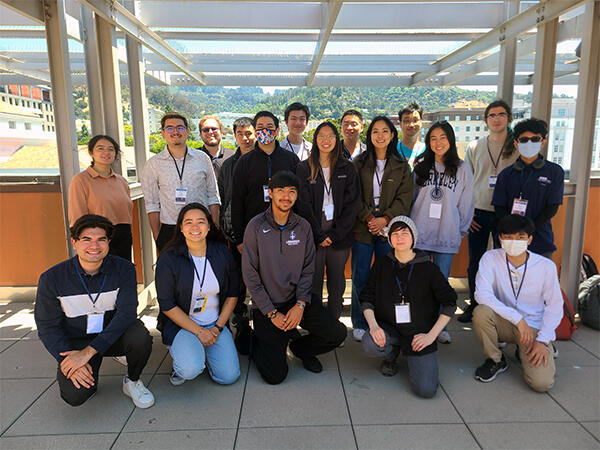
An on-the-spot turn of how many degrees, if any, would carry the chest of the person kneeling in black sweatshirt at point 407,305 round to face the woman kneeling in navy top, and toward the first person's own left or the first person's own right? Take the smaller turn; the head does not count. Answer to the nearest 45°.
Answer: approximately 90° to the first person's own right

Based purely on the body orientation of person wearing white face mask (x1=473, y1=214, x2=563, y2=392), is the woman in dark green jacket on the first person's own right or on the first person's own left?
on the first person's own right

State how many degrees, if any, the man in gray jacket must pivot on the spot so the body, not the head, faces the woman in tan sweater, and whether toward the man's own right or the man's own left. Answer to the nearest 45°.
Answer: approximately 90° to the man's own right

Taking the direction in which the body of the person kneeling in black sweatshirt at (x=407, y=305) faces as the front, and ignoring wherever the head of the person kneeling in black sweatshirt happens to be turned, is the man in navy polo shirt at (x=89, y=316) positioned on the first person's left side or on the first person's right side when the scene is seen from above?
on the first person's right side

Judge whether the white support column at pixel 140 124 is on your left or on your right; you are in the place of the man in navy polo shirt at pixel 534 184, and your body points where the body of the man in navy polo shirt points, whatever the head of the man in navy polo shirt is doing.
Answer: on your right

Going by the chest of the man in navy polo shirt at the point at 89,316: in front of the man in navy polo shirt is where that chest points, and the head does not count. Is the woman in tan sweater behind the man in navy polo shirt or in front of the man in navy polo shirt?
behind

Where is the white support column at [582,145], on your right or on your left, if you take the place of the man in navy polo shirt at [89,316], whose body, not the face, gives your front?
on your left
